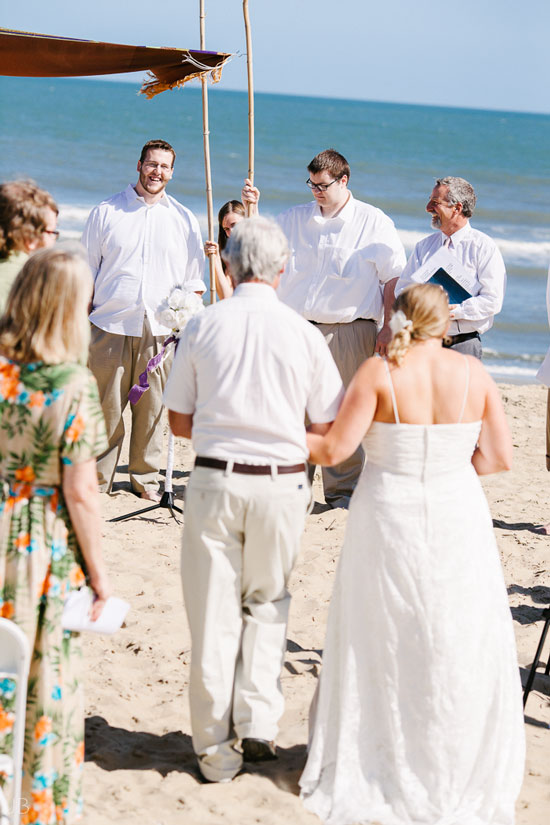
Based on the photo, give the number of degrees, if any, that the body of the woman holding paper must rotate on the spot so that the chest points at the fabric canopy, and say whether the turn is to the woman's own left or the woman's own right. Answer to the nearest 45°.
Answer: approximately 45° to the woman's own left

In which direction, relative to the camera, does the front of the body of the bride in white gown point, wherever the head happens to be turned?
away from the camera

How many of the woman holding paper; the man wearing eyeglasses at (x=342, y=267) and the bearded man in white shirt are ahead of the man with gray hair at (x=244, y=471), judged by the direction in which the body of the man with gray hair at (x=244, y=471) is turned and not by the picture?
2

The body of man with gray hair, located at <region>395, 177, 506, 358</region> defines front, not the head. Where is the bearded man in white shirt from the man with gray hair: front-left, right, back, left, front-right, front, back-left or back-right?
front-right

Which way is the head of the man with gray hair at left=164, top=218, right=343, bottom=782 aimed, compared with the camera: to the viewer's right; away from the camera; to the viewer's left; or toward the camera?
away from the camera

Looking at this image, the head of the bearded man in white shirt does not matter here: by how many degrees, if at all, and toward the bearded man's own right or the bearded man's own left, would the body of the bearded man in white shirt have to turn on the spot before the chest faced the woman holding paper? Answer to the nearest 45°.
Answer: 0° — they already face them

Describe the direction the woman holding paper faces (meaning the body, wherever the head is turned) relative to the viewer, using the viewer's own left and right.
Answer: facing away from the viewer and to the right of the viewer

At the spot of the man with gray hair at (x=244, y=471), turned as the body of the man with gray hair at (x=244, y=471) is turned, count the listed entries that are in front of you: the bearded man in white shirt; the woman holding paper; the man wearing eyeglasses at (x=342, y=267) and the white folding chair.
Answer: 2

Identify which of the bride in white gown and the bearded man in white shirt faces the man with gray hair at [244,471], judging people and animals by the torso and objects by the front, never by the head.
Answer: the bearded man in white shirt

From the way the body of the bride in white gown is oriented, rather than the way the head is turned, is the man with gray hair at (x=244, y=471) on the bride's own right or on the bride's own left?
on the bride's own left

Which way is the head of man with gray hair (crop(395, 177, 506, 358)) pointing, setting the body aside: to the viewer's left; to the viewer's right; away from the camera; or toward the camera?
to the viewer's left

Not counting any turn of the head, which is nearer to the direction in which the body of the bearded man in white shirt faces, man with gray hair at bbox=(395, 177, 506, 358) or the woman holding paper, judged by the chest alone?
the woman holding paper

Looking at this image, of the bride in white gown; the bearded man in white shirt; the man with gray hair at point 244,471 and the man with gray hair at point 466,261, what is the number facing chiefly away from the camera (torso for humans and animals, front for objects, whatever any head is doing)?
2

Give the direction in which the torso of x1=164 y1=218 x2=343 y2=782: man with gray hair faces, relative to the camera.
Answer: away from the camera
